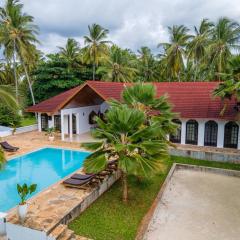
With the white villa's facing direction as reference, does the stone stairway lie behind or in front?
in front

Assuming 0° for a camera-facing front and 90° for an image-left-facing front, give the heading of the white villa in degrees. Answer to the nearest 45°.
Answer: approximately 0°

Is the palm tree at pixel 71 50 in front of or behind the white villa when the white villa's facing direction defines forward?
behind

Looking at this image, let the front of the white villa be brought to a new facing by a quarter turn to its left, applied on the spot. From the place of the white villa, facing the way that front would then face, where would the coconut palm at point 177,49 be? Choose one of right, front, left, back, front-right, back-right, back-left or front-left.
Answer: left

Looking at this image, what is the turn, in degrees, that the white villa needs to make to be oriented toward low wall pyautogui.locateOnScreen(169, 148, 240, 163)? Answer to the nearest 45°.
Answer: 0° — it already faces it

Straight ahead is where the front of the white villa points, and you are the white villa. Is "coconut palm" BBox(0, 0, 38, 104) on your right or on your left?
on your right

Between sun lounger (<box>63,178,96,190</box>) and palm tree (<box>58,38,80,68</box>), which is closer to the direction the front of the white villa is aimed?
the sun lounger

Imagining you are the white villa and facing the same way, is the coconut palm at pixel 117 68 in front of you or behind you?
behind

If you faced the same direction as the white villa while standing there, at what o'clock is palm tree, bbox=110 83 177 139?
The palm tree is roughly at 1 o'clock from the white villa.

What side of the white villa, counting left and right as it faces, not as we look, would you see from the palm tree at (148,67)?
back

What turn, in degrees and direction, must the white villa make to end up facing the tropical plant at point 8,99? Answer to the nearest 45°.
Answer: approximately 45° to its right

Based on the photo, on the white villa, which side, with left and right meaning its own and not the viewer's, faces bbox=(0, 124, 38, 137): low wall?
right

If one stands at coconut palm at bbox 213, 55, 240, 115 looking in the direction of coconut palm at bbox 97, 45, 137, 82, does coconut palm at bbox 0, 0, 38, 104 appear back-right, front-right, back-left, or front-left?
front-left

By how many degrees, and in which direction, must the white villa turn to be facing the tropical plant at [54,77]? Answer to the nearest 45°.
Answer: approximately 135° to its right

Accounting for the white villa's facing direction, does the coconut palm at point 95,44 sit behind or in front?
behind

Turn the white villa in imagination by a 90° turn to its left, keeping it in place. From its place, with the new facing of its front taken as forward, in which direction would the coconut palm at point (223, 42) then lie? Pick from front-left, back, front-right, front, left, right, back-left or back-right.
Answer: front-left
